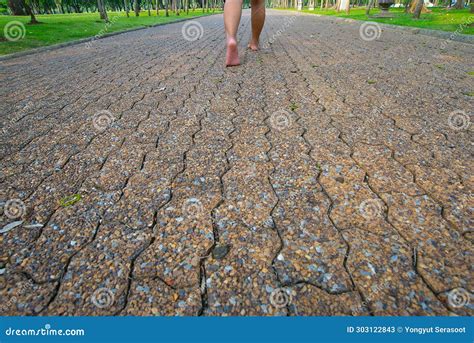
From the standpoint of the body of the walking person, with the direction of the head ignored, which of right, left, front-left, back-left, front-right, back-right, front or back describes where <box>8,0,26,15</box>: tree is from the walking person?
front-left

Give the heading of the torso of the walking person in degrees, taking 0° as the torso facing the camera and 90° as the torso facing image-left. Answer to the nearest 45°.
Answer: approximately 180°
